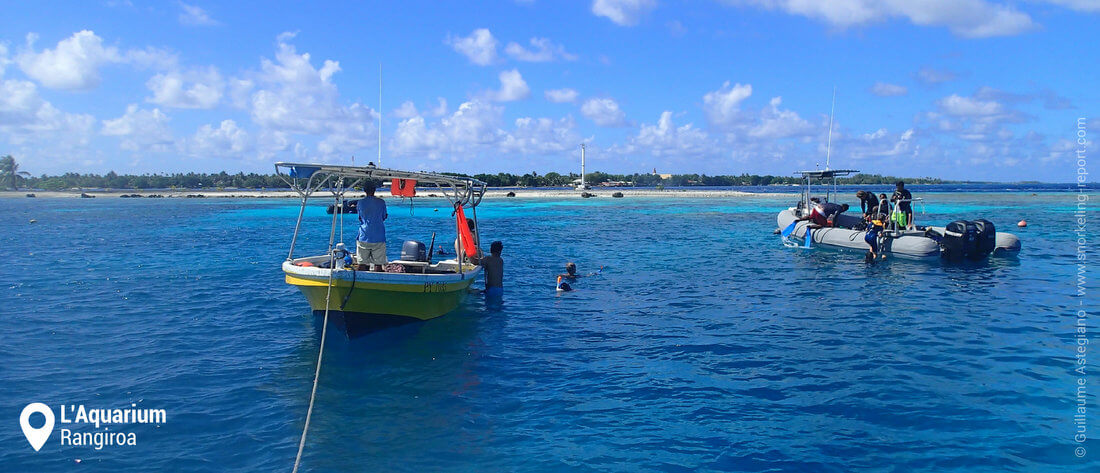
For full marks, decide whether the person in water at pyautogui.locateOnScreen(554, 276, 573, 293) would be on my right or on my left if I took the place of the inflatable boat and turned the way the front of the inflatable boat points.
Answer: on my left

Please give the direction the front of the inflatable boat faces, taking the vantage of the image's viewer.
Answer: facing away from the viewer and to the left of the viewer

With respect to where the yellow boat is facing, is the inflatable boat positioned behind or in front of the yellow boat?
behind

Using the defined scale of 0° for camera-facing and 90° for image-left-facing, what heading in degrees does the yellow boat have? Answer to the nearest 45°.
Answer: approximately 45°

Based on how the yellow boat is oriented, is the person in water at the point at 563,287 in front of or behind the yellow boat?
behind

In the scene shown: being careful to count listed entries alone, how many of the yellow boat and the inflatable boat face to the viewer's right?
0

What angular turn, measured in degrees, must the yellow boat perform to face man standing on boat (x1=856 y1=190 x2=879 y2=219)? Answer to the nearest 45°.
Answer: approximately 180°
